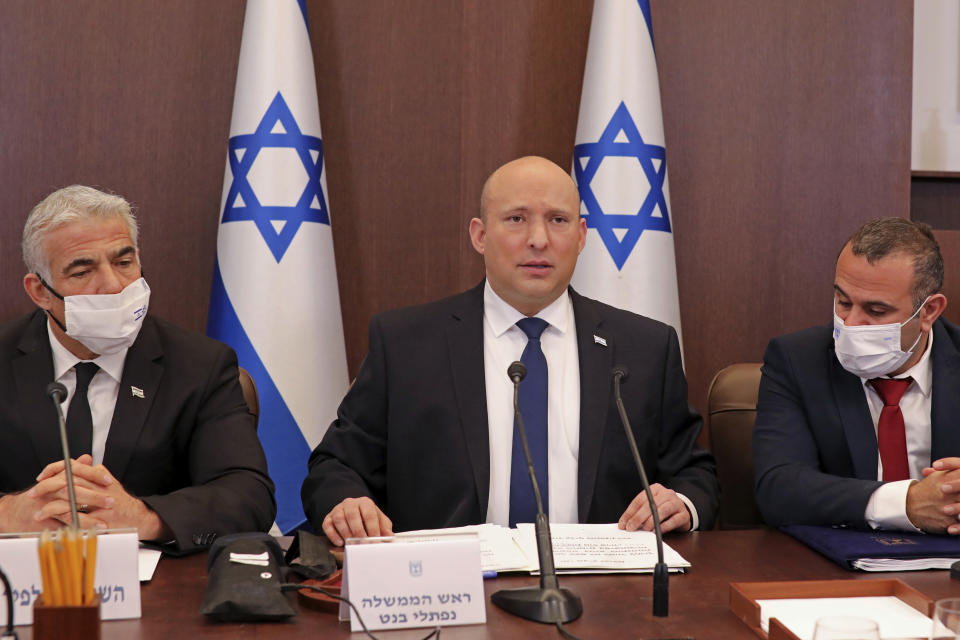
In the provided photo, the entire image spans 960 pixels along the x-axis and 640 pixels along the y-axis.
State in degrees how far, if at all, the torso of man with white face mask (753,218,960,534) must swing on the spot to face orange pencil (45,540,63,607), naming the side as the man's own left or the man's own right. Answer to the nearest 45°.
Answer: approximately 45° to the man's own right

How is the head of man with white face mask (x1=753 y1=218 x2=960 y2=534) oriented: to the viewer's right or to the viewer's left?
to the viewer's left

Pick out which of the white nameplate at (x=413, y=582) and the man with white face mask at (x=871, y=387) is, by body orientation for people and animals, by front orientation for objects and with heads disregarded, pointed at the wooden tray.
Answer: the man with white face mask

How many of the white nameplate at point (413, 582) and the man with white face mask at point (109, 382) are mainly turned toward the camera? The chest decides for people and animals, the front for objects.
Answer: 2

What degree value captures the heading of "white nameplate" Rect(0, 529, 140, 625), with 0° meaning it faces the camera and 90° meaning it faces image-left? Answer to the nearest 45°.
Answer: approximately 0°

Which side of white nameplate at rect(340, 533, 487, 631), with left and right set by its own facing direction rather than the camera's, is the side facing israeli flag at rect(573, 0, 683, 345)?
back
